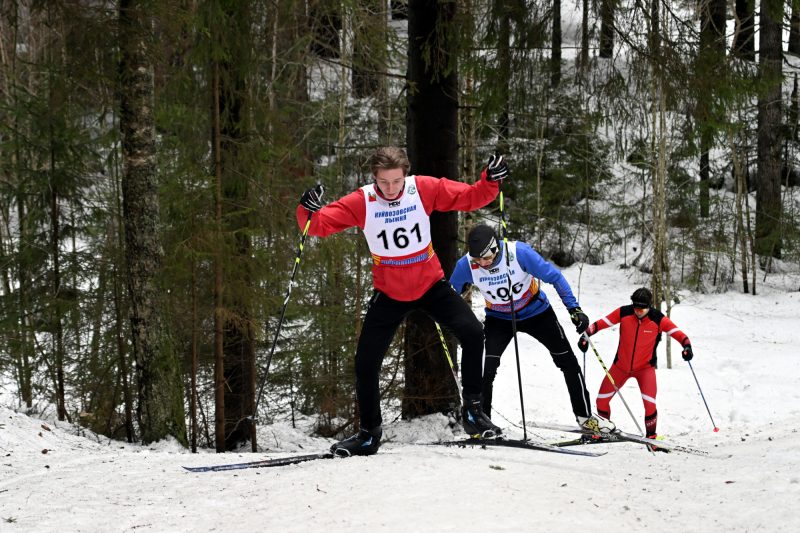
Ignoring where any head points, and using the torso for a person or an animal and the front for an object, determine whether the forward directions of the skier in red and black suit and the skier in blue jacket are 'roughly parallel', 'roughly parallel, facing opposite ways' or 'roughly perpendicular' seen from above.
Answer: roughly parallel

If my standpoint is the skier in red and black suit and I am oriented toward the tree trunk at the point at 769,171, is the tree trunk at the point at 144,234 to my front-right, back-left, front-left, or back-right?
back-left

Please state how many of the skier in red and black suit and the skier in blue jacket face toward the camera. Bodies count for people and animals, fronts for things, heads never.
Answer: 2

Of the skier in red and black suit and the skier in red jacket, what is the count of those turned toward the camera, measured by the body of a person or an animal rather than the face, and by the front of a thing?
2

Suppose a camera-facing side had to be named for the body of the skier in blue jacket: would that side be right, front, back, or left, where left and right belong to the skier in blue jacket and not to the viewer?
front

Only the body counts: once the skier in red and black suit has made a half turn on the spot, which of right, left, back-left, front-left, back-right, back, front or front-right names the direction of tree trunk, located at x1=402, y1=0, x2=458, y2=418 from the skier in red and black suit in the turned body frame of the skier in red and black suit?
back-left

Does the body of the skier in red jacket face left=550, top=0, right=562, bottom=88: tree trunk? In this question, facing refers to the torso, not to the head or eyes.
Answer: no

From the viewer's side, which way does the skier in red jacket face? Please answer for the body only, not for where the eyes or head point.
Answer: toward the camera

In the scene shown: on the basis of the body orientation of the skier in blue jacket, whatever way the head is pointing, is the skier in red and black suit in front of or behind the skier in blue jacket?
behind

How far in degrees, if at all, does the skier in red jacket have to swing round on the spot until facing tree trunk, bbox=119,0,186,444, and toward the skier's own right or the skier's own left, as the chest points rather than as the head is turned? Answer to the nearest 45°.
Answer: approximately 135° to the skier's own right

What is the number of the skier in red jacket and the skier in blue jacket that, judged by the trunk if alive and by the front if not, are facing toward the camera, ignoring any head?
2

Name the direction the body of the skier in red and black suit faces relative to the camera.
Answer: toward the camera

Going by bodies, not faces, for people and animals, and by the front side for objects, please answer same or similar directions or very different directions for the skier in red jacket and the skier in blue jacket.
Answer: same or similar directions

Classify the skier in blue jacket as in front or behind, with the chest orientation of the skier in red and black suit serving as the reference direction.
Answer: in front

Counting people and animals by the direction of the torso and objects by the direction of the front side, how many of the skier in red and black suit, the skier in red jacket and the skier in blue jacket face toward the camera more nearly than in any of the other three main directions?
3

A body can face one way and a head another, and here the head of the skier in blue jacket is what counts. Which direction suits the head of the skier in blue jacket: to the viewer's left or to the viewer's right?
to the viewer's left

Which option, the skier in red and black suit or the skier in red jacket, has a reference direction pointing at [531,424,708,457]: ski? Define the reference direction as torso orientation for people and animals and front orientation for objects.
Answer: the skier in red and black suit

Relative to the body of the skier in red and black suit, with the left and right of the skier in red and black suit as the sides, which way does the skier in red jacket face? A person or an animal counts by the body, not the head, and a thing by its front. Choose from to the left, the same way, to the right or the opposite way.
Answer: the same way

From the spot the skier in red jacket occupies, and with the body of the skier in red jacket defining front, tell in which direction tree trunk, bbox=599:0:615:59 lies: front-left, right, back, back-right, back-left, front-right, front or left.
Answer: back-left
